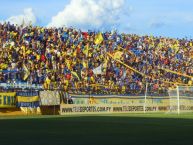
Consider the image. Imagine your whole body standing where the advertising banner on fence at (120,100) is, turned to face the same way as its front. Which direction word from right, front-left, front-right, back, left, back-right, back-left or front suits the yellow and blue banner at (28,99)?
front-right

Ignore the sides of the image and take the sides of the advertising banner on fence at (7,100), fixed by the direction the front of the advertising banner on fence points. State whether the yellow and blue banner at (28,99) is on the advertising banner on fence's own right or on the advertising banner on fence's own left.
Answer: on the advertising banner on fence's own left

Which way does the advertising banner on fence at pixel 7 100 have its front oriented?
toward the camera

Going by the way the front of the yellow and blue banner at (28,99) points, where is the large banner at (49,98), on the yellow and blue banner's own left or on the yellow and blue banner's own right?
on the yellow and blue banner's own left

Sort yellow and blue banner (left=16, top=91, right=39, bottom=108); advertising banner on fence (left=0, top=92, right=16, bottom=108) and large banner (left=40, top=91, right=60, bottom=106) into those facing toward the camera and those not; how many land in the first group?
3

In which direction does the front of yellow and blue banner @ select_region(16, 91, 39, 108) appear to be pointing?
toward the camera

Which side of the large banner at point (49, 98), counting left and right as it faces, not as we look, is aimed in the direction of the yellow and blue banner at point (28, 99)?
right

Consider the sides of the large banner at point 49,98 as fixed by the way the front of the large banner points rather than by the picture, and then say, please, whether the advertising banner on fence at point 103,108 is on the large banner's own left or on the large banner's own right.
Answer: on the large banner's own left
